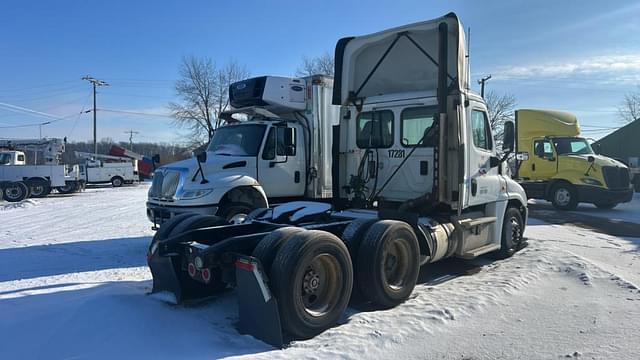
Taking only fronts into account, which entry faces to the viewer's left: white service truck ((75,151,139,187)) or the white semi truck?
the white service truck

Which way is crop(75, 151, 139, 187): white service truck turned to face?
to the viewer's left

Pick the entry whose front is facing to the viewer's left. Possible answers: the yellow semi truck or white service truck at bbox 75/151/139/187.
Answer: the white service truck

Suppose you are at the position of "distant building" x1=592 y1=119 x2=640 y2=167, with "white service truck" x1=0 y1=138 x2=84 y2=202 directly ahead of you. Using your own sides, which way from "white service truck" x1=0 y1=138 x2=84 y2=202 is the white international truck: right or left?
left

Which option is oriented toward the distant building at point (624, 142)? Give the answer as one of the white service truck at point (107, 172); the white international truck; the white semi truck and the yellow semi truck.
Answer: the white semi truck

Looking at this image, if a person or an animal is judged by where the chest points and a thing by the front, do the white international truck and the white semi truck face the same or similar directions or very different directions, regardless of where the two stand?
very different directions

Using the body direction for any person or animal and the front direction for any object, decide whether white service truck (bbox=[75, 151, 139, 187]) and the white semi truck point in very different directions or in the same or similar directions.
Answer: very different directions

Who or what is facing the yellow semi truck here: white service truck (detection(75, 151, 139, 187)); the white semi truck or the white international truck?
the white semi truck

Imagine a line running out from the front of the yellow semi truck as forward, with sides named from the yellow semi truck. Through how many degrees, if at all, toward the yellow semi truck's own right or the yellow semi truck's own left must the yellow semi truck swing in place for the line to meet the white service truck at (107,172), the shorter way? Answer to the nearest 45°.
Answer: approximately 135° to the yellow semi truck's own right

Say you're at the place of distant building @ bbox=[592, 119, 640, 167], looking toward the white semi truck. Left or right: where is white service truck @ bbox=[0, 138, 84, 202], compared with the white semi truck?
right

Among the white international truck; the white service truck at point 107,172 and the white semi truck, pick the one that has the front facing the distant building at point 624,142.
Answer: the white semi truck

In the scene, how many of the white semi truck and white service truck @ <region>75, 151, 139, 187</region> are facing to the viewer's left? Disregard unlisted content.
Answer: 1
